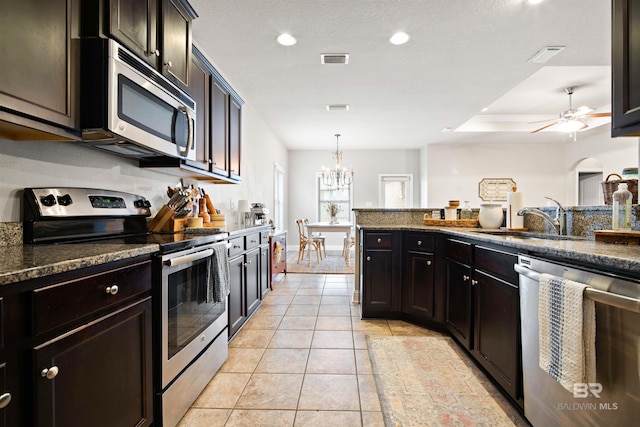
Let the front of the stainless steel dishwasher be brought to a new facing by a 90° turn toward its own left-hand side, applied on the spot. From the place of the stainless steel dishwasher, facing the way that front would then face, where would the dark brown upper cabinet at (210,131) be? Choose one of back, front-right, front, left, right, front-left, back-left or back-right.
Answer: back-right

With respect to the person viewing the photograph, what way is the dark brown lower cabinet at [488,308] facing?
facing the viewer and to the left of the viewer

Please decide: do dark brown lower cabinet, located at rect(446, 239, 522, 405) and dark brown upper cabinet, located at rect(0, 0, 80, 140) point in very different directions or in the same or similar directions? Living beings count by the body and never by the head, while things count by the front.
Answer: very different directions

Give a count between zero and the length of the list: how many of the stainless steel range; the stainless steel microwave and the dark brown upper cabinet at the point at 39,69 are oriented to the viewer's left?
0

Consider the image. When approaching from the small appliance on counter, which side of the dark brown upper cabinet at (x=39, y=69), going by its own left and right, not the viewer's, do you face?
left

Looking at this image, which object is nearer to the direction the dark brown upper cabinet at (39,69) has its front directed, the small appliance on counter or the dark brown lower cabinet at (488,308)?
the dark brown lower cabinet

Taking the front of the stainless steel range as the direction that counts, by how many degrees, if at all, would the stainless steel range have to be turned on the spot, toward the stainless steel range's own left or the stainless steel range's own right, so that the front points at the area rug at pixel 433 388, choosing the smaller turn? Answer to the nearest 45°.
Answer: approximately 45° to the stainless steel range's own left

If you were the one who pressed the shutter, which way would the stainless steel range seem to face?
facing the viewer and to the right of the viewer

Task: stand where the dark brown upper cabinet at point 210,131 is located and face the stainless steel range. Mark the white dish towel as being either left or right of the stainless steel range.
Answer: left

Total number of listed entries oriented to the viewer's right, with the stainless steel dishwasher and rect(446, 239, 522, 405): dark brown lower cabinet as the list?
0

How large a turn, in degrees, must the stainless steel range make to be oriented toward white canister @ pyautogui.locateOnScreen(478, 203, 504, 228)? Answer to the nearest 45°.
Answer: approximately 45° to its left

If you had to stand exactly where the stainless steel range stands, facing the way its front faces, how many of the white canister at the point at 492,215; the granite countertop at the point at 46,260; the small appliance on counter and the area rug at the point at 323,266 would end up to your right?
1

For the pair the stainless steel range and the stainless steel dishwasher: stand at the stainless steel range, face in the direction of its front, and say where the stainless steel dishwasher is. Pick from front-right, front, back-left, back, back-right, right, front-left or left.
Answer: front

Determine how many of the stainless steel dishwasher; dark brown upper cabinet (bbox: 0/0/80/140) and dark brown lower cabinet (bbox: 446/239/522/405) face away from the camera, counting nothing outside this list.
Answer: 0
